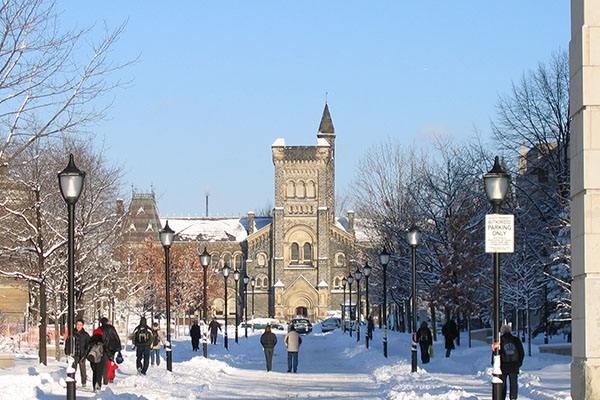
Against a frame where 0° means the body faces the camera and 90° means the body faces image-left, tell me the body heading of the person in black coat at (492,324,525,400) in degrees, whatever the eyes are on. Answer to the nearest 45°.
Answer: approximately 180°

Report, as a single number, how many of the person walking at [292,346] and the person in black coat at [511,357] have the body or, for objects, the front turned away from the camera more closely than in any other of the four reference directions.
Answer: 2

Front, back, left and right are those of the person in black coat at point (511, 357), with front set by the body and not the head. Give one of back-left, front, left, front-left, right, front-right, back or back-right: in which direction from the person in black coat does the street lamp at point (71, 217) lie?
back-left

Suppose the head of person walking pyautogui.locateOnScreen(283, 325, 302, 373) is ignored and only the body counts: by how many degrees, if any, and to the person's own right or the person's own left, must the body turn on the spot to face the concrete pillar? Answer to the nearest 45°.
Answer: approximately 180°

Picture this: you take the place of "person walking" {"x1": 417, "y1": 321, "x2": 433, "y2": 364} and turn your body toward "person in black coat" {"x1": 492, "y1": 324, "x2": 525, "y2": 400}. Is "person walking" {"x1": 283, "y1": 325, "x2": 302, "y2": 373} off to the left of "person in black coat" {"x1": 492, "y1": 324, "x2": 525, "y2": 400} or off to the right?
right

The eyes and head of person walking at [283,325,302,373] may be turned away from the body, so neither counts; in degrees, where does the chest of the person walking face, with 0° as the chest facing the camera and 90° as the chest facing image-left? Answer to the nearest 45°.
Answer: approximately 180°
